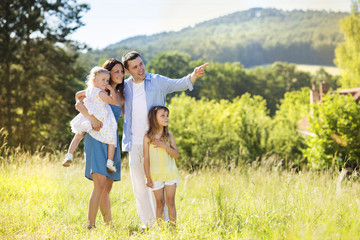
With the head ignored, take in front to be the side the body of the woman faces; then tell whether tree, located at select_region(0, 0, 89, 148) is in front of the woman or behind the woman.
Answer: behind

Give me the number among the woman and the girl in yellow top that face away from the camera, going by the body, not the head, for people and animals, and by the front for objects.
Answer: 0

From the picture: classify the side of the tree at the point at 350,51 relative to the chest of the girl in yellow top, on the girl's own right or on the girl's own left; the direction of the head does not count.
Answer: on the girl's own left

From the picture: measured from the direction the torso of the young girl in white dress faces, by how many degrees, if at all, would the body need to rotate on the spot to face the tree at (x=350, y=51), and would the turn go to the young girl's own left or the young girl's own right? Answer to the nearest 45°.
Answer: approximately 90° to the young girl's own left

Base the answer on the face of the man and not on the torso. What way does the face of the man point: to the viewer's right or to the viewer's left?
to the viewer's right

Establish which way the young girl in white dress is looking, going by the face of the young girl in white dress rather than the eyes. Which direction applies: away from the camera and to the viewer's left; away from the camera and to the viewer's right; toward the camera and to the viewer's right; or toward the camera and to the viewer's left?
toward the camera and to the viewer's right

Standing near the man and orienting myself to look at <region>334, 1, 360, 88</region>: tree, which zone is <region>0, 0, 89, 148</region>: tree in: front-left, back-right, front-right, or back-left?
front-left

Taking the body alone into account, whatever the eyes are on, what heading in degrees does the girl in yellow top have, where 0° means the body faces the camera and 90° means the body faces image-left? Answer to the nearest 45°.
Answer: approximately 315°

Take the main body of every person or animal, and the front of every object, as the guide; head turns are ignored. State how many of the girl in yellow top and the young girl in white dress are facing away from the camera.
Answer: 0

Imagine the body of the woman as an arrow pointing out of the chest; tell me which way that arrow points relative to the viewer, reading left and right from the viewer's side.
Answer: facing the viewer and to the right of the viewer
